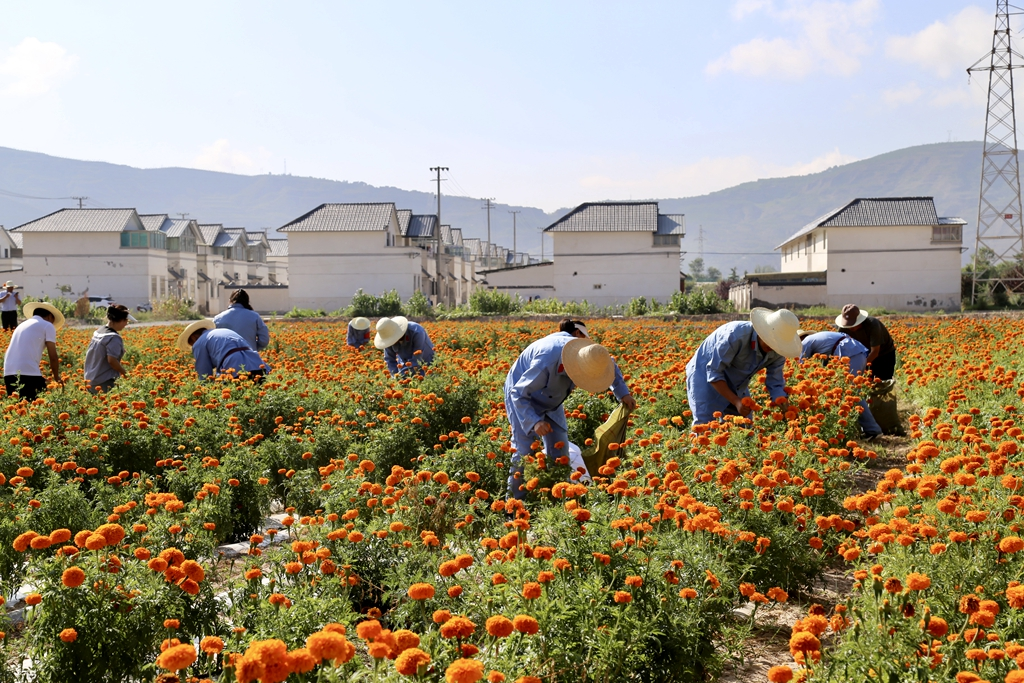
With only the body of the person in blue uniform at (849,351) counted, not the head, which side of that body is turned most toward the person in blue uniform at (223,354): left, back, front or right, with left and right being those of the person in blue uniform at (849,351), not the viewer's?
front

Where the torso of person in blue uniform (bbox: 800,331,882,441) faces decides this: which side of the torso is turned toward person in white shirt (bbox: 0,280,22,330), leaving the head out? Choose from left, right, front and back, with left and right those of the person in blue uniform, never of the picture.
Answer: front

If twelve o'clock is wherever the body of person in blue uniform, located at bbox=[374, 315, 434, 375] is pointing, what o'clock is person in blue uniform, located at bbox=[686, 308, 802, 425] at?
person in blue uniform, located at bbox=[686, 308, 802, 425] is roughly at 9 o'clock from person in blue uniform, located at bbox=[374, 315, 434, 375].

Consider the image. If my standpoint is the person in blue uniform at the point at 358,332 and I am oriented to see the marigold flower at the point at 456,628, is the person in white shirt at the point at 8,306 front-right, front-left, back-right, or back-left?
back-right

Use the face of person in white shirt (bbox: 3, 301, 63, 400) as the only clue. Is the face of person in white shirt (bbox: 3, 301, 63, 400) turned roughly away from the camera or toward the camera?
away from the camera

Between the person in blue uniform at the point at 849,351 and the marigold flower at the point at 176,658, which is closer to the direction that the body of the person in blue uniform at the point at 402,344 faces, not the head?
the marigold flower

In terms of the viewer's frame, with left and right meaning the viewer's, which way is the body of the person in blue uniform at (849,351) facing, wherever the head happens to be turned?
facing to the left of the viewer

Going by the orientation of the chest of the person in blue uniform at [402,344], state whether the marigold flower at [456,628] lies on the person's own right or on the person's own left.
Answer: on the person's own left

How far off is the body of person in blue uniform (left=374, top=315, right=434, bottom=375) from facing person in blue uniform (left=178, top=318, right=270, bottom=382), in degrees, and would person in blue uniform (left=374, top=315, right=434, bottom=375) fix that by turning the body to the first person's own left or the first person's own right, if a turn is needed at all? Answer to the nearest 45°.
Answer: approximately 45° to the first person's own right

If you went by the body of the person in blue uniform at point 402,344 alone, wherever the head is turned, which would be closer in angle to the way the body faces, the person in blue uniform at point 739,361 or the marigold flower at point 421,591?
the marigold flower

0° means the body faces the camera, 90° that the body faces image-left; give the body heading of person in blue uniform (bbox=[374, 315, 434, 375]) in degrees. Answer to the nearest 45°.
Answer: approximately 45°

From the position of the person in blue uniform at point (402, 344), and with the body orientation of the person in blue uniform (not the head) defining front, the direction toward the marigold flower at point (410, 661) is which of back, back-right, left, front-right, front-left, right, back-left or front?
front-left

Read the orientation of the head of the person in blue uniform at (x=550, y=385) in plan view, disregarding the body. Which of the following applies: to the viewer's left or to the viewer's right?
to the viewer's right

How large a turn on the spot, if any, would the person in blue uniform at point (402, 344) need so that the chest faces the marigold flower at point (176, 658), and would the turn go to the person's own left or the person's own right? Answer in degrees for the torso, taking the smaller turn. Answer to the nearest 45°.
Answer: approximately 45° to the person's own left

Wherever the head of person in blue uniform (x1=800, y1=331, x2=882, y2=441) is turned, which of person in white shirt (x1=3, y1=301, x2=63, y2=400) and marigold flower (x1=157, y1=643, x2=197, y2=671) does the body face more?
the person in white shirt

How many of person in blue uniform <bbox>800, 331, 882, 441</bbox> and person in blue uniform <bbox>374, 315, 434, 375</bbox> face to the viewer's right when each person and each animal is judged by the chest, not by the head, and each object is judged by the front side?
0

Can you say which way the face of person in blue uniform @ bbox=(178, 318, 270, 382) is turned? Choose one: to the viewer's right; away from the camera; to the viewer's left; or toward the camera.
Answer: to the viewer's left

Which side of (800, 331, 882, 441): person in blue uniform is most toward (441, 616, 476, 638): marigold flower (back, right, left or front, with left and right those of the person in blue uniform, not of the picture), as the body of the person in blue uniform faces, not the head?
left
